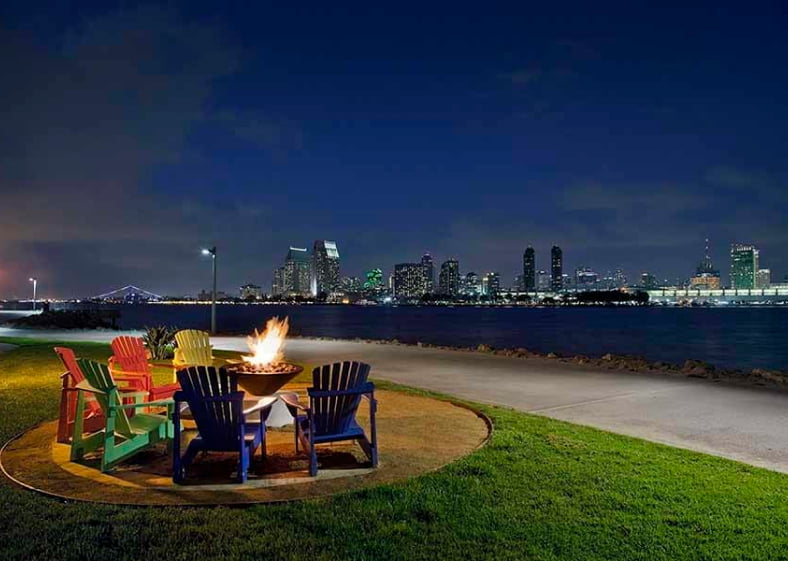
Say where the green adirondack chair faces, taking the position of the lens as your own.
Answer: facing away from the viewer and to the right of the viewer

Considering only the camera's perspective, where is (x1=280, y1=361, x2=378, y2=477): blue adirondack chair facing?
facing away from the viewer and to the left of the viewer

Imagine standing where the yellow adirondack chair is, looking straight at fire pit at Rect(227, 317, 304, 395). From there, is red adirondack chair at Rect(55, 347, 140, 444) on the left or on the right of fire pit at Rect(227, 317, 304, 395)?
right

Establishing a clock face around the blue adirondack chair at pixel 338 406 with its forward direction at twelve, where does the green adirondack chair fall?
The green adirondack chair is roughly at 11 o'clock from the blue adirondack chair.

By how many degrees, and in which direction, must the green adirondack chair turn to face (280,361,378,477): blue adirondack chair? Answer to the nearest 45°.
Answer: approximately 90° to its right

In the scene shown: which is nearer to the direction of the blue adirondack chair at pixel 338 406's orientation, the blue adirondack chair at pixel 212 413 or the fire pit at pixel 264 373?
the fire pit

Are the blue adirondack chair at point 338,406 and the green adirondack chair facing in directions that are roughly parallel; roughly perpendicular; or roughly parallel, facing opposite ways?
roughly perpendicular
